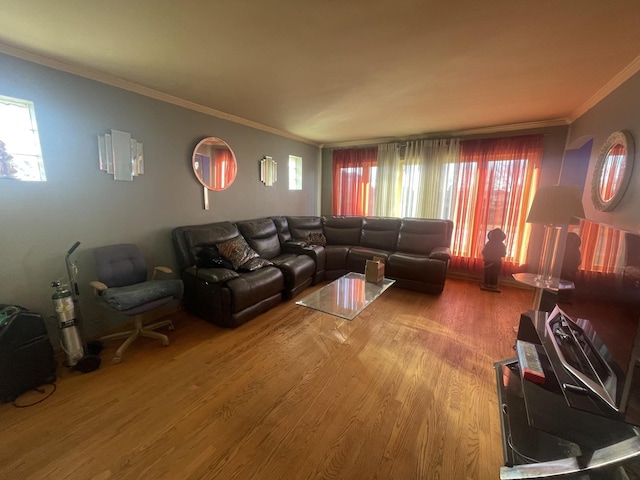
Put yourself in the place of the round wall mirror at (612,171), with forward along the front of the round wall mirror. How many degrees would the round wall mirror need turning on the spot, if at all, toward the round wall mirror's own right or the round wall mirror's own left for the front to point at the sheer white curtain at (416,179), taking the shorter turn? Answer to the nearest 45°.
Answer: approximately 90° to the round wall mirror's own right

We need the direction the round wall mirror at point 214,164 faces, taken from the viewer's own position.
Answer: facing the viewer and to the right of the viewer

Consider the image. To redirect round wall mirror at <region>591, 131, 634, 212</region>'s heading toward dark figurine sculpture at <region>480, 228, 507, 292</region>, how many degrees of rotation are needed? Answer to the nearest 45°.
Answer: approximately 90° to its right

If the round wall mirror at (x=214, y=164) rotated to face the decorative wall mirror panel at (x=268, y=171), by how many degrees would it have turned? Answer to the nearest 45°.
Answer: approximately 90° to its left

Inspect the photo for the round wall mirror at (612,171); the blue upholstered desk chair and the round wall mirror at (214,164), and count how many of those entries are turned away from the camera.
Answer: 0

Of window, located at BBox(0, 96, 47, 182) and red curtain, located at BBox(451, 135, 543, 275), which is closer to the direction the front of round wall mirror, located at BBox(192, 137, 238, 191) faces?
the red curtain

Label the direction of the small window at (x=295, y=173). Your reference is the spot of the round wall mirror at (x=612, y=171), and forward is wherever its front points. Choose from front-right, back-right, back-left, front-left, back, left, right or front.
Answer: front-right

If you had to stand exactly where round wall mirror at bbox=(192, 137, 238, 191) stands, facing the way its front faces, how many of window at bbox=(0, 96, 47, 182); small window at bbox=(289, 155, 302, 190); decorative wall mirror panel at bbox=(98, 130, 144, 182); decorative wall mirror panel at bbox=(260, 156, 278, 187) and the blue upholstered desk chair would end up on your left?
2

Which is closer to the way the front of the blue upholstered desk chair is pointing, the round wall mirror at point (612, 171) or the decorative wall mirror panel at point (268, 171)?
the round wall mirror

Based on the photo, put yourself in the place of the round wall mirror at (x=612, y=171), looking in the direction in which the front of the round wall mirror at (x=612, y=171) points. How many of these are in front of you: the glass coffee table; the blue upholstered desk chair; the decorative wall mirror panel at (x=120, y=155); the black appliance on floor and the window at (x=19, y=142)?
5

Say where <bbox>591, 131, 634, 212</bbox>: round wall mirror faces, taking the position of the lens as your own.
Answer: facing the viewer and to the left of the viewer

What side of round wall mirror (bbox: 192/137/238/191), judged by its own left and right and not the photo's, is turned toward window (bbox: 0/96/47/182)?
right

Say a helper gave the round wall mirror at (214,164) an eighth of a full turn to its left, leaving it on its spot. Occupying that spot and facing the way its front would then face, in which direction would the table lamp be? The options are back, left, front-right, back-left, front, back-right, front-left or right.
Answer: front-right

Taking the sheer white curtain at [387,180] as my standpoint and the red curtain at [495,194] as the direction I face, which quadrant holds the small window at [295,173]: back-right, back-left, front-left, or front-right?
back-right

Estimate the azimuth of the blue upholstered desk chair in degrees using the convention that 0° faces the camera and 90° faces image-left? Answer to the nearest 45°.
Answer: approximately 315°

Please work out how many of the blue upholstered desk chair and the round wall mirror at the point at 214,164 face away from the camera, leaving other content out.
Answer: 0

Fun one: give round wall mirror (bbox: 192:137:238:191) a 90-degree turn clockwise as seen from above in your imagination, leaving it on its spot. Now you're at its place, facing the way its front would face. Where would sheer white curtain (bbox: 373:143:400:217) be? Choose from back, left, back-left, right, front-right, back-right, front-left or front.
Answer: back-left
